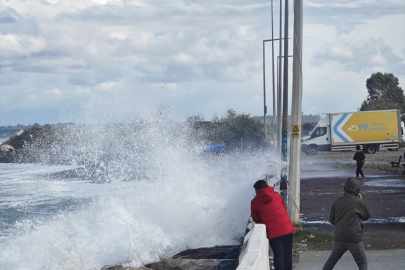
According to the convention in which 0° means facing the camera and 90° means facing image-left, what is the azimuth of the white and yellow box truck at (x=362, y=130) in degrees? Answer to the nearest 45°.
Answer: approximately 90°

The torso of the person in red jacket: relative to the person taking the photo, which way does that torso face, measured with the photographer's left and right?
facing away from the viewer and to the left of the viewer

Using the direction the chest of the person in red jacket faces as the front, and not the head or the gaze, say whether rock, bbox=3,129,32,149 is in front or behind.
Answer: in front

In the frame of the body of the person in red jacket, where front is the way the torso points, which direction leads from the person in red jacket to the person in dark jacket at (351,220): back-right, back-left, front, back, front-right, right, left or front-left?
back-right

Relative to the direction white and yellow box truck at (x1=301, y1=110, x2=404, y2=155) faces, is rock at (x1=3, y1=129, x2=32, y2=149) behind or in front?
in front

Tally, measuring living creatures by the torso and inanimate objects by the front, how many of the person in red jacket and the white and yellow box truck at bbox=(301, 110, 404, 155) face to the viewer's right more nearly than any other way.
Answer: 0

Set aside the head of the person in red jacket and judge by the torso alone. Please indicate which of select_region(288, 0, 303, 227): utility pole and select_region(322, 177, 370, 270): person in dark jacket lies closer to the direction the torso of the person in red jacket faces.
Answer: the utility pole

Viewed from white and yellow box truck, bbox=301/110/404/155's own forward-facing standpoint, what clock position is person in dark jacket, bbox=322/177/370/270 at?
The person in dark jacket is roughly at 9 o'clock from the white and yellow box truck.
